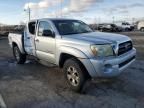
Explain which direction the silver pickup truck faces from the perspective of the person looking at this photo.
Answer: facing the viewer and to the right of the viewer
